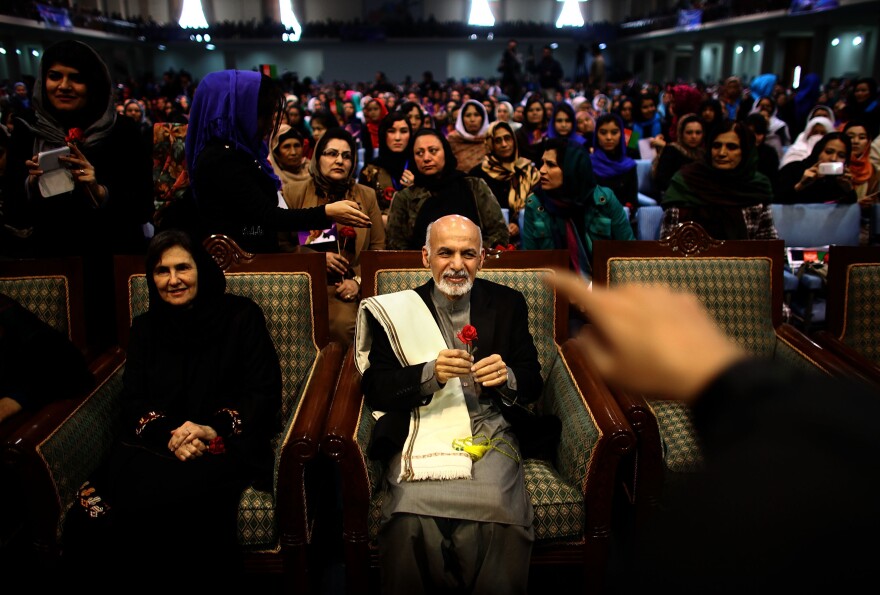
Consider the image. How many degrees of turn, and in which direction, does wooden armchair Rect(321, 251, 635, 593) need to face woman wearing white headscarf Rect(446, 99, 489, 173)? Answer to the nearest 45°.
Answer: approximately 180°

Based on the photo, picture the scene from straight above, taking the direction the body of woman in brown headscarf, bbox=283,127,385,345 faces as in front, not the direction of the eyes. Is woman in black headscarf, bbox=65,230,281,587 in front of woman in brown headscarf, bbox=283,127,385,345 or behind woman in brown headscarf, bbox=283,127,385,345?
in front

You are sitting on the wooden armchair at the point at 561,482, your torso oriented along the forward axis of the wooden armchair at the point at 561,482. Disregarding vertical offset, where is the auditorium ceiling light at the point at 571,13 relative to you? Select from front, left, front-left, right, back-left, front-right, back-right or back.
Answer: back

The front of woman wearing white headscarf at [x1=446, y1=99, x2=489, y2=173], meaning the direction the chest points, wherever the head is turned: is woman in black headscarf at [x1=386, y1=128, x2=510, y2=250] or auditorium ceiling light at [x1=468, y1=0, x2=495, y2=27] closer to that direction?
the woman in black headscarf

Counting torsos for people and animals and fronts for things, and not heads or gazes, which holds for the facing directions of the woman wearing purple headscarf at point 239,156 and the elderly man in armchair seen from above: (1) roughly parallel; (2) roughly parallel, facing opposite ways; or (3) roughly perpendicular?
roughly perpendicular

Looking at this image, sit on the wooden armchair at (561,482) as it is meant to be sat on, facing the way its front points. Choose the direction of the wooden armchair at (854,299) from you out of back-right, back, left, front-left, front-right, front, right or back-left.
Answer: back-left

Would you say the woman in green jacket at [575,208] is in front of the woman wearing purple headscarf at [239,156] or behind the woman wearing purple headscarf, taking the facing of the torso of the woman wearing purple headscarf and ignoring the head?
in front

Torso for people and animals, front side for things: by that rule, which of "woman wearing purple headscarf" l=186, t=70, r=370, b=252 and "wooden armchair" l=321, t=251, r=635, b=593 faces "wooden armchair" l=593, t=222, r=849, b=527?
the woman wearing purple headscarf

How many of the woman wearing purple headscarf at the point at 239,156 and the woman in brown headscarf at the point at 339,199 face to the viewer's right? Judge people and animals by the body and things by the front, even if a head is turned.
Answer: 1
